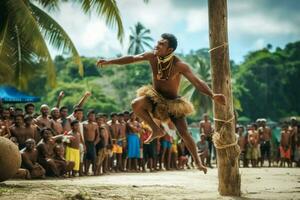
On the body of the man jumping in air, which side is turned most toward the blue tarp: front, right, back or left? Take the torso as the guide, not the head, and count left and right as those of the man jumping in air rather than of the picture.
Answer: right

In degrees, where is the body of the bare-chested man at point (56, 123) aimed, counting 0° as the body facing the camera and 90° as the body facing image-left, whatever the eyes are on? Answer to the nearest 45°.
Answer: approximately 315°

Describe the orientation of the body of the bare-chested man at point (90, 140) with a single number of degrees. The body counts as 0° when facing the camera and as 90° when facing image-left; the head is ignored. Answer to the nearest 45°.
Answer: approximately 0°

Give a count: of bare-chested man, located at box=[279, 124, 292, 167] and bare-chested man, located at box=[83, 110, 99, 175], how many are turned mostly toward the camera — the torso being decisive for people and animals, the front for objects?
2

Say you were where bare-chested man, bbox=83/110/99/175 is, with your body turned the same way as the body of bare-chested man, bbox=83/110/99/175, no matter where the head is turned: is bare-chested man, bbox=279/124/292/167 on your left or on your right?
on your left

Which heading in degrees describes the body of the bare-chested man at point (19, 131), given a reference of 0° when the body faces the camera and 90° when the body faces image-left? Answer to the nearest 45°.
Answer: approximately 315°

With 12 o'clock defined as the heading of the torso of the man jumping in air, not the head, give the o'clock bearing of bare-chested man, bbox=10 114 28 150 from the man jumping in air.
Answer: The bare-chested man is roughly at 3 o'clock from the man jumping in air.
